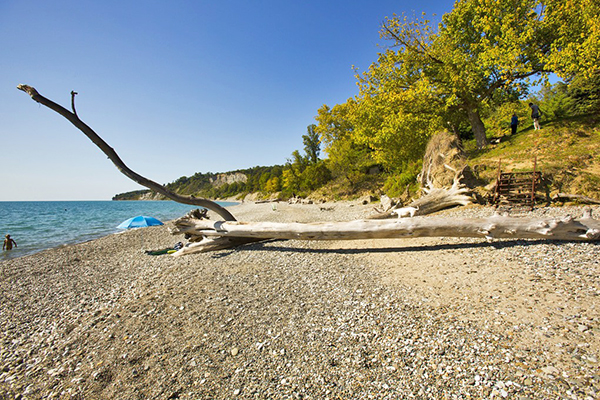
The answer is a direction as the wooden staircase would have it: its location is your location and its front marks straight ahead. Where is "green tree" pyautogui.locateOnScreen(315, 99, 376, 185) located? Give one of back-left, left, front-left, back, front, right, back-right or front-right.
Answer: back-right

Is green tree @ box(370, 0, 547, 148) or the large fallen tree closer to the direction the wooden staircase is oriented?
the large fallen tree

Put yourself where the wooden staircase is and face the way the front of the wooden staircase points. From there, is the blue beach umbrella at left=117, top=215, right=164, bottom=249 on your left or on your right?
on your right

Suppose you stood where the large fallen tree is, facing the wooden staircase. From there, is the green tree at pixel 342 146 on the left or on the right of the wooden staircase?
left

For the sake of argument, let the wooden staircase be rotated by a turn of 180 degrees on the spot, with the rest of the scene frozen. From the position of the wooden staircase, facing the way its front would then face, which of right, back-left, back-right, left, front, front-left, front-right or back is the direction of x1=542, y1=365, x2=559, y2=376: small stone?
back

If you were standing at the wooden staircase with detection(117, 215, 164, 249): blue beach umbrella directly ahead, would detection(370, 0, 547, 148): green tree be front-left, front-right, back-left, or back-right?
back-right

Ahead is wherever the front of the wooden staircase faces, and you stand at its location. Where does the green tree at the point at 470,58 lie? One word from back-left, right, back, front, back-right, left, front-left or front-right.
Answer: back

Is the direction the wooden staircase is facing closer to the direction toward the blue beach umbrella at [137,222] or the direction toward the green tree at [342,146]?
the blue beach umbrella

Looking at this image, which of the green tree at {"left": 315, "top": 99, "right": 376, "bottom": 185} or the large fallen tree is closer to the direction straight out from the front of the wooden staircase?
the large fallen tree

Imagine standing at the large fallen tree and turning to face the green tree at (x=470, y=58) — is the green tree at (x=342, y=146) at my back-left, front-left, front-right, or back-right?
front-left

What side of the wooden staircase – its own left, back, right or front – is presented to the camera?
front
